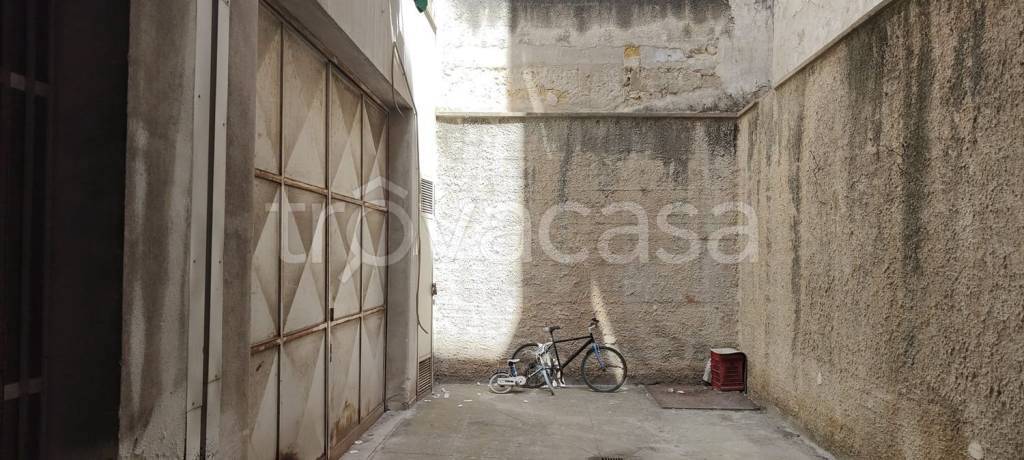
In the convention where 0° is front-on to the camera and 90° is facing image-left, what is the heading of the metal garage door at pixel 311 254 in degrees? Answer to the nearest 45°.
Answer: approximately 315°

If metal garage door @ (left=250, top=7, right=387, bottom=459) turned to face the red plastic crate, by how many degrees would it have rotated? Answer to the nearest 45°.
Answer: approximately 45° to its left

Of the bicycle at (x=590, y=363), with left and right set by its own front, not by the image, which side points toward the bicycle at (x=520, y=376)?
back

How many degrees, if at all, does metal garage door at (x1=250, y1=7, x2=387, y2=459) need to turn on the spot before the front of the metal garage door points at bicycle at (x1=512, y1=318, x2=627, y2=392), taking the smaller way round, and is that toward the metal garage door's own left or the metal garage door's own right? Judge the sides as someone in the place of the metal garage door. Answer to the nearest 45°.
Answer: approximately 90° to the metal garage door's own left

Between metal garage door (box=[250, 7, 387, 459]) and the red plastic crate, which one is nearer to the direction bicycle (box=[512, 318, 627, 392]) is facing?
the red plastic crate

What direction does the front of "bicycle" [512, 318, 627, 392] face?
to the viewer's right

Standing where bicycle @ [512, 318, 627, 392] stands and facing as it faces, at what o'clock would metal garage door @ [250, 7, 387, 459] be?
The metal garage door is roughly at 4 o'clock from the bicycle.
